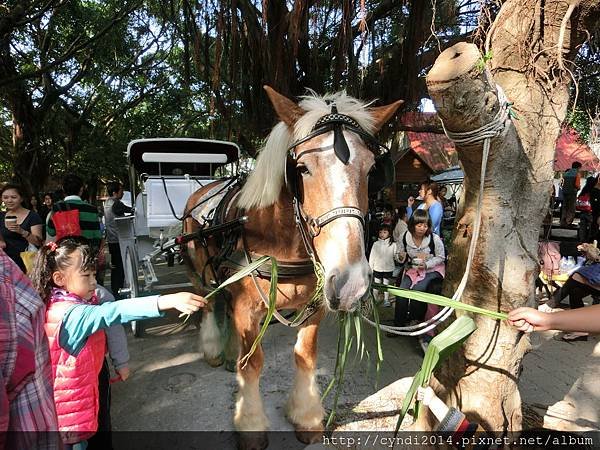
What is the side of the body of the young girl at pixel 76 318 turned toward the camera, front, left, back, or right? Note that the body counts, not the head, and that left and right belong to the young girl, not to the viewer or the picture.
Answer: right

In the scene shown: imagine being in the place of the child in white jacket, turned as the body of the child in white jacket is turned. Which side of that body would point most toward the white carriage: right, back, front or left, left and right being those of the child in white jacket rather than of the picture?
right

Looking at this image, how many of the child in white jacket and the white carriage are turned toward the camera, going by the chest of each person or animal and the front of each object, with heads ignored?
2

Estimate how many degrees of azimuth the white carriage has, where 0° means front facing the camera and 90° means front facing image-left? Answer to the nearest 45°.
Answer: approximately 0°

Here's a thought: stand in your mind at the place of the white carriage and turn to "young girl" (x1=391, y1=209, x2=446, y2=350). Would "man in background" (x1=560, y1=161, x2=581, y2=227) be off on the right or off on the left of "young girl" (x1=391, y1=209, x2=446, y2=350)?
left
